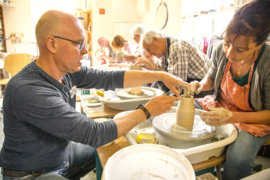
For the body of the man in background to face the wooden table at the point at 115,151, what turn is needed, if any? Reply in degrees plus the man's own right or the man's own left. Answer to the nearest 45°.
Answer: approximately 90° to the man's own left

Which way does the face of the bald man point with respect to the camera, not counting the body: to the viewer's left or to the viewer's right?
to the viewer's right

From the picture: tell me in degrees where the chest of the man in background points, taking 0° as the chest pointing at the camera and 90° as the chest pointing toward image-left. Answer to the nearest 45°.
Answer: approximately 90°

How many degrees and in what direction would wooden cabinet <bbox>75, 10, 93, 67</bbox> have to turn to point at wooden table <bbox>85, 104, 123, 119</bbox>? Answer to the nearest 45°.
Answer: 0° — it already faces it

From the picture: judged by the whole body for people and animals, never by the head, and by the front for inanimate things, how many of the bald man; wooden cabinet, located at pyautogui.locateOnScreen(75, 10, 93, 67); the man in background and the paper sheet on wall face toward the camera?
2

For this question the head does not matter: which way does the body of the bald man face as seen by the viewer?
to the viewer's right

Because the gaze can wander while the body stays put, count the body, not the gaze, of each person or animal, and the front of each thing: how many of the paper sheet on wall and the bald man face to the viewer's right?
1

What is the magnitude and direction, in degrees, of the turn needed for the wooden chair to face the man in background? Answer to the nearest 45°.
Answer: approximately 90° to its left

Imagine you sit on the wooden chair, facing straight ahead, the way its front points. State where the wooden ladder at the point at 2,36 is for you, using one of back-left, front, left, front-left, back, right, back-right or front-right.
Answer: back-right

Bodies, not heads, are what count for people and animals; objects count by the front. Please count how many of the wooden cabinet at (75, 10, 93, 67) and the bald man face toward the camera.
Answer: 1
